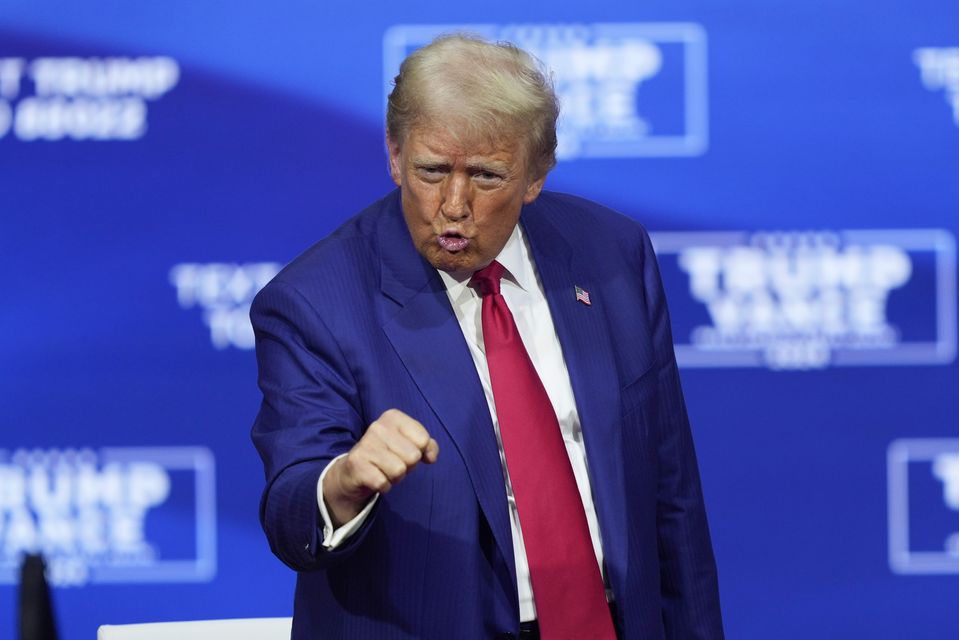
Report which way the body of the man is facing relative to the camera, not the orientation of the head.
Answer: toward the camera
